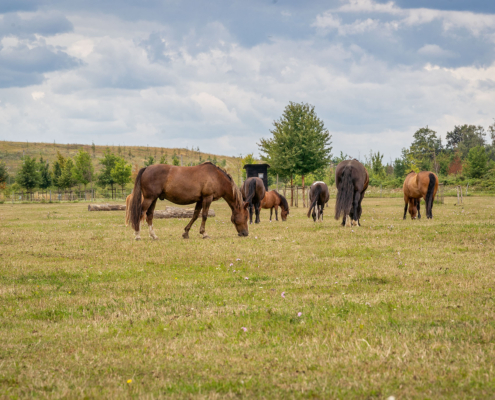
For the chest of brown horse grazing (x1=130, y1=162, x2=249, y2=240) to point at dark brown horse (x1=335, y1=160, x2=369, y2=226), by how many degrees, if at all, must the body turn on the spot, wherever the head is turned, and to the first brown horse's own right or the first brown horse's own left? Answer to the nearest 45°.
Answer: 0° — it already faces it

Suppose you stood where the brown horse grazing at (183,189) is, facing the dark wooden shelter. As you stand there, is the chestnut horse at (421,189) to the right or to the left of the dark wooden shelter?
right

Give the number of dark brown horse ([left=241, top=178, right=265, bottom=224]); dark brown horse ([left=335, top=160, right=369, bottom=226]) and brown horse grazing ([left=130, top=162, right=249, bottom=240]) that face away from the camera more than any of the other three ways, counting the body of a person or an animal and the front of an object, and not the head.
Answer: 2

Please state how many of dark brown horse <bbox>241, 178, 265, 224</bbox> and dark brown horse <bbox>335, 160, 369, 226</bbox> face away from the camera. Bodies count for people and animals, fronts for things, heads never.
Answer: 2

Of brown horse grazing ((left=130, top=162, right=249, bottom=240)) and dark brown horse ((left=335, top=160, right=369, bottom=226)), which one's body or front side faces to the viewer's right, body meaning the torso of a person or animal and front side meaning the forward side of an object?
the brown horse grazing

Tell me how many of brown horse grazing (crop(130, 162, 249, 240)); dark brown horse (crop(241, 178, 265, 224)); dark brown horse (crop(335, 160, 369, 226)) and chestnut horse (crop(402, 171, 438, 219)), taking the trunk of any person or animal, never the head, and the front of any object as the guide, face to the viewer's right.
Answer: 1

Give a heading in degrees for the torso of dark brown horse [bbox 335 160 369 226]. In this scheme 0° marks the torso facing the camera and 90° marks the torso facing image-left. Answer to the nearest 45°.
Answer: approximately 180°

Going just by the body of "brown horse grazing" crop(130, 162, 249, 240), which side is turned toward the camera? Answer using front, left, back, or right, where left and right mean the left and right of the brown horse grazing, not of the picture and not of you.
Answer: right

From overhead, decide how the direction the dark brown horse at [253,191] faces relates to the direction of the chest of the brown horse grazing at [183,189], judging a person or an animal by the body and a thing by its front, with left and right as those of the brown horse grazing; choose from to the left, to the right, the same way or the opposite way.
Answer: to the left

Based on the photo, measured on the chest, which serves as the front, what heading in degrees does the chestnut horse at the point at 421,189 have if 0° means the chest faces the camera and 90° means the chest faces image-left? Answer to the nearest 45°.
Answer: approximately 135°

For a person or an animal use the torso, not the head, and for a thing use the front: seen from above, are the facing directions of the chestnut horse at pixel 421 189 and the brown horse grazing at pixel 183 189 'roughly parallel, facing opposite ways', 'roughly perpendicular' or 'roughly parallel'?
roughly perpendicular

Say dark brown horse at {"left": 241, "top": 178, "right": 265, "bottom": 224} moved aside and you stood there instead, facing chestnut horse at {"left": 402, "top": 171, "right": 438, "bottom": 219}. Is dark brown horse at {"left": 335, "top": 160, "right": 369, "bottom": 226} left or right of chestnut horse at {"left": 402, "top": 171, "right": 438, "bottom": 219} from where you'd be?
right
